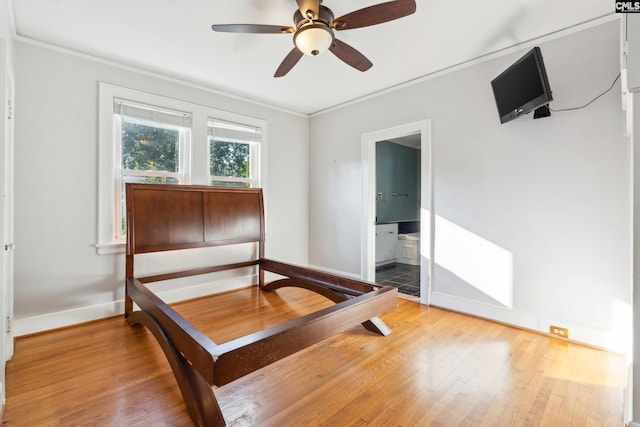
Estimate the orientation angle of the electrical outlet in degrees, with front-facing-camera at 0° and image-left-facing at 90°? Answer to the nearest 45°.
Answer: approximately 45°

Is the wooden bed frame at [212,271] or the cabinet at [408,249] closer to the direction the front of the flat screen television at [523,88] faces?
the wooden bed frame
